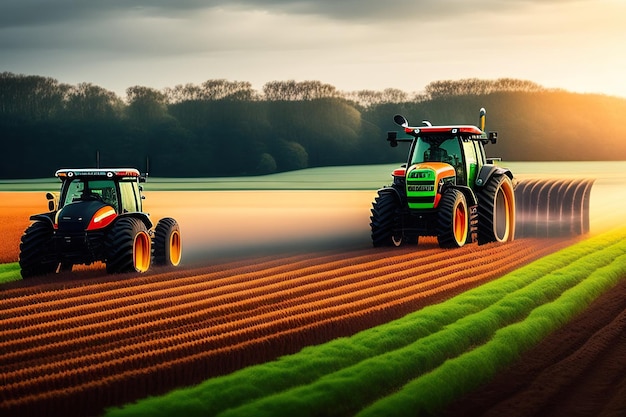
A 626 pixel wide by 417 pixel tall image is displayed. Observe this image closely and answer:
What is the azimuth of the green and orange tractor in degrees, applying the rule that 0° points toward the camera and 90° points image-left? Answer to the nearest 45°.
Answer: approximately 45°

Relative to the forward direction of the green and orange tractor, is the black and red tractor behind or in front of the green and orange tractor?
in front

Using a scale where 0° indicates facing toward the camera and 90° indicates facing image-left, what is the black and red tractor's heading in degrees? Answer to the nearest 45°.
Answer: approximately 45°

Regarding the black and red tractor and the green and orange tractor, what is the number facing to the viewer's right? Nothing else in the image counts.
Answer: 0
